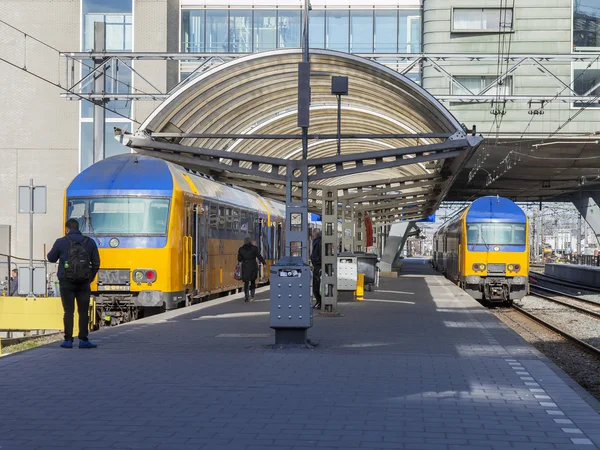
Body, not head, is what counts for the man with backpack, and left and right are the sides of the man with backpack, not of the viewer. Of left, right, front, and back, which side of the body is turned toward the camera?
back

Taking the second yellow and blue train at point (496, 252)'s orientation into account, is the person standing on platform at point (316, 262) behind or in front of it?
in front

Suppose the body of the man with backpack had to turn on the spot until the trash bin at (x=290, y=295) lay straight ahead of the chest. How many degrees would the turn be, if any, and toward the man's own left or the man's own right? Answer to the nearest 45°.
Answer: approximately 90° to the man's own right
